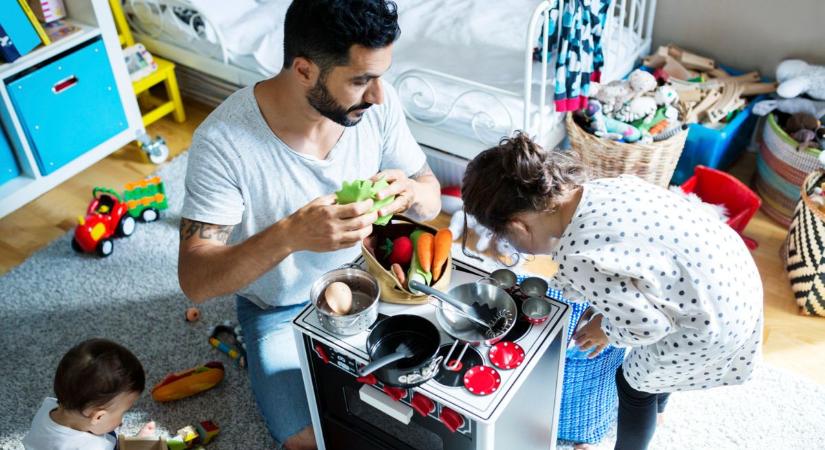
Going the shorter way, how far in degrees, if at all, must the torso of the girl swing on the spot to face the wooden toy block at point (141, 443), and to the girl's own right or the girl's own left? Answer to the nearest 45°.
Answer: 0° — they already face it

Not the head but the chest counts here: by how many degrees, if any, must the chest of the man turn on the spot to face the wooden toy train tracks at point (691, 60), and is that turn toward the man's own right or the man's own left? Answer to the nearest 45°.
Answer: approximately 90° to the man's own left

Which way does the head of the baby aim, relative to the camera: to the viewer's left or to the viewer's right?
to the viewer's right

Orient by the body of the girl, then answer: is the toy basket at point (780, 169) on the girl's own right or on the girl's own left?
on the girl's own right

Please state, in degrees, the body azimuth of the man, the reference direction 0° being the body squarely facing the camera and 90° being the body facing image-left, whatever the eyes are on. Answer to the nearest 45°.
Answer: approximately 315°

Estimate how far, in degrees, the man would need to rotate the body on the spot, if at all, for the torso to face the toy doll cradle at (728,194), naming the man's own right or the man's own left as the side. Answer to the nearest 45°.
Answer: approximately 45° to the man's own left

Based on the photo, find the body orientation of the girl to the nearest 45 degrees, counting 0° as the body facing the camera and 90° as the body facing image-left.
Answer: approximately 90°

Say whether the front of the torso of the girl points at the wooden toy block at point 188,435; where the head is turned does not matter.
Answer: yes

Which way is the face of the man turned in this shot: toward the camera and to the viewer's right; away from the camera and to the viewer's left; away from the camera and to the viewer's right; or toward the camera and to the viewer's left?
toward the camera and to the viewer's right

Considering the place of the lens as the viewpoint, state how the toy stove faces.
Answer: facing the viewer and to the left of the viewer

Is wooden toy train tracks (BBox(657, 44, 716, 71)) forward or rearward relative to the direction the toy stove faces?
rearward

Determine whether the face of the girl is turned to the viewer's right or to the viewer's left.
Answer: to the viewer's left
